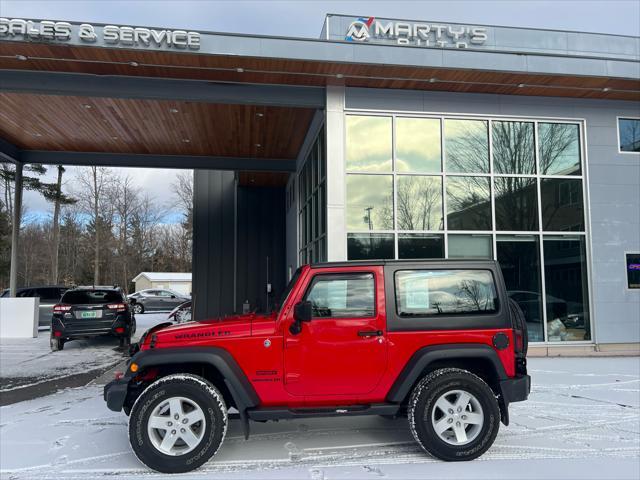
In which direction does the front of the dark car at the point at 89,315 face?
away from the camera

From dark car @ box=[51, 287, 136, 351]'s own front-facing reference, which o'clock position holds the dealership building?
The dealership building is roughly at 4 o'clock from the dark car.

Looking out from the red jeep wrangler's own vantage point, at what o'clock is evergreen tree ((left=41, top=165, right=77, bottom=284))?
The evergreen tree is roughly at 2 o'clock from the red jeep wrangler.

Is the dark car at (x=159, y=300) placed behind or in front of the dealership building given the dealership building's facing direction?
behind

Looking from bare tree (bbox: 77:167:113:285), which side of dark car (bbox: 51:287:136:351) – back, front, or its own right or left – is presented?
front

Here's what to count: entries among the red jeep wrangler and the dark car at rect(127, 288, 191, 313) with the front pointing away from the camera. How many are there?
0

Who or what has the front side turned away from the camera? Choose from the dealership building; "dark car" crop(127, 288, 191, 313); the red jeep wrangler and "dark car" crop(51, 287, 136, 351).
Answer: "dark car" crop(51, 287, 136, 351)

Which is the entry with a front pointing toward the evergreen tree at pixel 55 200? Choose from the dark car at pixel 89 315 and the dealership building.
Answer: the dark car

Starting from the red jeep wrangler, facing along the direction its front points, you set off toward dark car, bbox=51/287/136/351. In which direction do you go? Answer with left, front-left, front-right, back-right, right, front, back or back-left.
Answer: front-right

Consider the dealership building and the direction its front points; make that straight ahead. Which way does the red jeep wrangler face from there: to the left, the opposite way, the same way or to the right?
to the right
